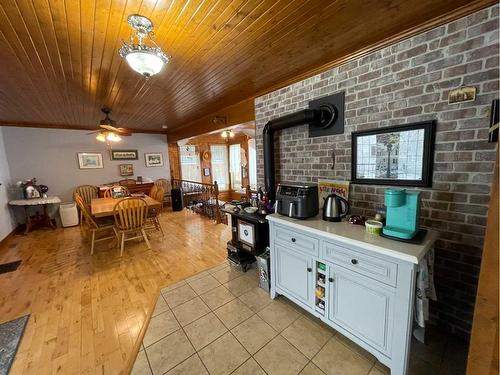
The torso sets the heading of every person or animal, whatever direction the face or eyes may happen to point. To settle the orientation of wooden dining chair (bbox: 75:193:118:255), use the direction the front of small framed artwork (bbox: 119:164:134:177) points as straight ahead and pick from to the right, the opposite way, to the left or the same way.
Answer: to the left

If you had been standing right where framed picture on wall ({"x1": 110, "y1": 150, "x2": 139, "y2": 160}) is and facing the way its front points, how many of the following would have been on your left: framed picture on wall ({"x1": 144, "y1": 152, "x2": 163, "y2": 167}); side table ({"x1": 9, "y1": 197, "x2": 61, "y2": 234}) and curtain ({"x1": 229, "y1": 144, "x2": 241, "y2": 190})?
2

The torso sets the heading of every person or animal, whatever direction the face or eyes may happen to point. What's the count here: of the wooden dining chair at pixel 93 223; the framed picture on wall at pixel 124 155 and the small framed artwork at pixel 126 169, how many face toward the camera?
2

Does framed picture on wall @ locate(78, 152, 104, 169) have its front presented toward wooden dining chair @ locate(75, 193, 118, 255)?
yes

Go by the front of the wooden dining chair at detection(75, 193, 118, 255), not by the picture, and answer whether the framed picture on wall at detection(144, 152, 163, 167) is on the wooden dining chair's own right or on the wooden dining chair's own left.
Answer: on the wooden dining chair's own left

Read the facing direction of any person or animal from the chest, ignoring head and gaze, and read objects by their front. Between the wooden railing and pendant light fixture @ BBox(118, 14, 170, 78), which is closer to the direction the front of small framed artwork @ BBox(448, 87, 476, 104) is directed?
the pendant light fixture

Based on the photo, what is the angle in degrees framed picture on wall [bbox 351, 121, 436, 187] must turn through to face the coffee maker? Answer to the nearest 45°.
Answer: approximately 45° to its left

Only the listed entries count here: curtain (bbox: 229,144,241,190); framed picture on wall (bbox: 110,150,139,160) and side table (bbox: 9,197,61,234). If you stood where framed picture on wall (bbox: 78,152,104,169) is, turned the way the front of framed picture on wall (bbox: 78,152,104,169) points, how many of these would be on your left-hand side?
2

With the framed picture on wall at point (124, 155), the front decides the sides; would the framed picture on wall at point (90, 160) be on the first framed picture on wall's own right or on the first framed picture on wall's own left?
on the first framed picture on wall's own right

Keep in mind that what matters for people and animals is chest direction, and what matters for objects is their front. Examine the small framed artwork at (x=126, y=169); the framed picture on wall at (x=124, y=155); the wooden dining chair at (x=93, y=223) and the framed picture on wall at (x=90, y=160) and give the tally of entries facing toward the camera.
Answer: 3

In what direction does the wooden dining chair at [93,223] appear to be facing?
to the viewer's right

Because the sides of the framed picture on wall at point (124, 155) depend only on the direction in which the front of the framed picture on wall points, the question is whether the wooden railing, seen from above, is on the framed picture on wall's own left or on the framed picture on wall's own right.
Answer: on the framed picture on wall's own left

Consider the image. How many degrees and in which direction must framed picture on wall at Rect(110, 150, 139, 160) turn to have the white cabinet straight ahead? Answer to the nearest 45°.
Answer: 0° — it already faces it
